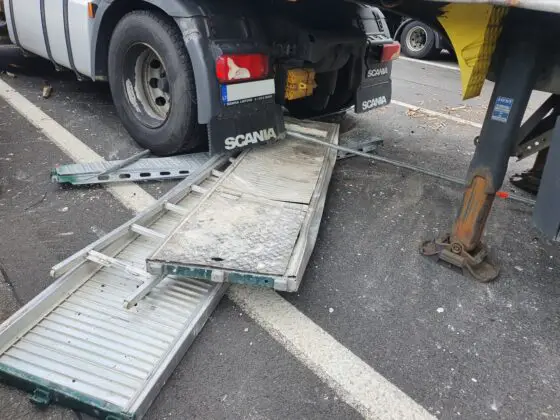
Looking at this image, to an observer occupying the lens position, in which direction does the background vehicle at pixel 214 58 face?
facing away from the viewer and to the left of the viewer

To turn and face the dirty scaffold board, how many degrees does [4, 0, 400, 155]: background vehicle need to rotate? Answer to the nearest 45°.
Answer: approximately 135° to its left

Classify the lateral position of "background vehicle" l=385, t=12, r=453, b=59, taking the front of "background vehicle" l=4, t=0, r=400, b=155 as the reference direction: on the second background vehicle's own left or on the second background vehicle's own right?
on the second background vehicle's own right

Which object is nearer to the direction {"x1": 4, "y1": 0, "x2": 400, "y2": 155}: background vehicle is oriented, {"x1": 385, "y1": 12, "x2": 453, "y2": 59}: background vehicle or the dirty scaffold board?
the background vehicle
